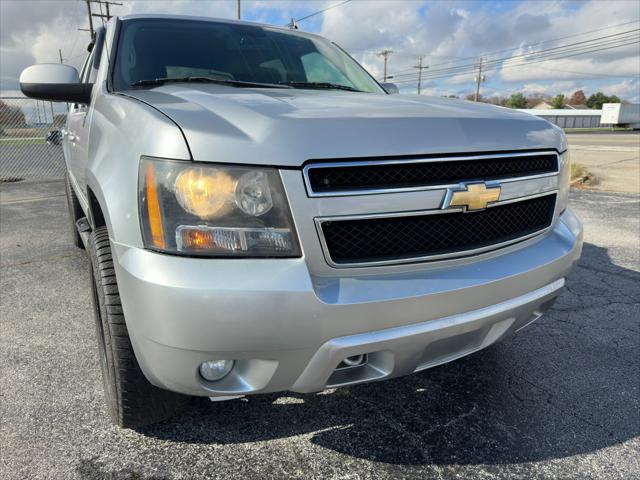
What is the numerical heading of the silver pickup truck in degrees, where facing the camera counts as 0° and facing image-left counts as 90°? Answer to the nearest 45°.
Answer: approximately 315°
